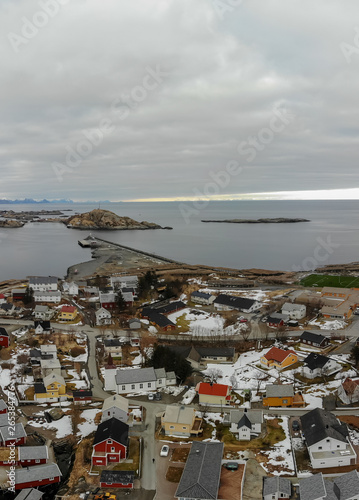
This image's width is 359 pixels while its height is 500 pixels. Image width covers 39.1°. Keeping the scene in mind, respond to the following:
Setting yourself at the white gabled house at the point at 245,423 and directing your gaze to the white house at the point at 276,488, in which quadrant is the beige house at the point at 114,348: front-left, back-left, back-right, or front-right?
back-right

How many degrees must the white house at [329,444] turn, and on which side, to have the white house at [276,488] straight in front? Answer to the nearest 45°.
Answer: approximately 45° to its right

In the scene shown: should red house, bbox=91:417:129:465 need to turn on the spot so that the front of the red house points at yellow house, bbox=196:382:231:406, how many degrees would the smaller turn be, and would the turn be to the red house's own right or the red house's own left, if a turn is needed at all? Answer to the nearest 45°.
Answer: approximately 135° to the red house's own left

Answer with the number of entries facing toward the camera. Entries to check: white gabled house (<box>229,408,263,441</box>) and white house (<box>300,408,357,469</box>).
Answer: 2

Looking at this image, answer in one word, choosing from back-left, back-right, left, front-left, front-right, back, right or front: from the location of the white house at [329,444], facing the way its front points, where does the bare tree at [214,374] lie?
back-right

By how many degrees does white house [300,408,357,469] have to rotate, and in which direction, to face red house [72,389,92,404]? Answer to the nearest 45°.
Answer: approximately 90° to its right

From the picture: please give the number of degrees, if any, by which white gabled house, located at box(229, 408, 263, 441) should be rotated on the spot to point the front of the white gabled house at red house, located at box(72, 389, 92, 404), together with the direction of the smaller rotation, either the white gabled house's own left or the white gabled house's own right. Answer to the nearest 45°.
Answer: approximately 90° to the white gabled house's own right

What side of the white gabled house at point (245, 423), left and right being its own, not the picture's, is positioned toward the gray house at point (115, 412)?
right

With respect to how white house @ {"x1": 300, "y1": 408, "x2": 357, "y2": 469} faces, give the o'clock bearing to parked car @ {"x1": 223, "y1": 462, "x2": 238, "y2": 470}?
The parked car is roughly at 2 o'clock from the white house.

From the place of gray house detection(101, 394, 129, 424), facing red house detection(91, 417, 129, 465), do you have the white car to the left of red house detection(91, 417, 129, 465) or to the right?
left
